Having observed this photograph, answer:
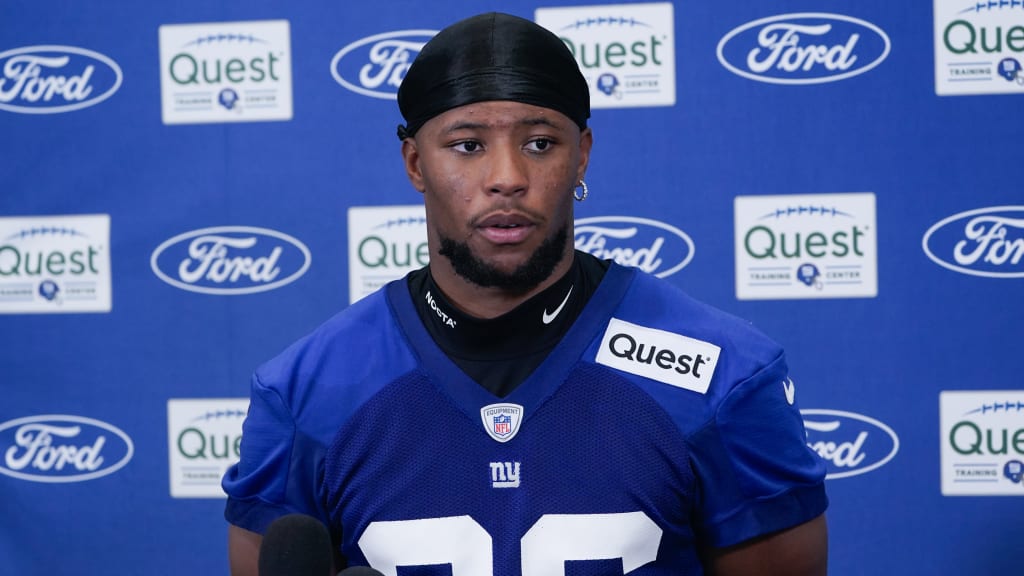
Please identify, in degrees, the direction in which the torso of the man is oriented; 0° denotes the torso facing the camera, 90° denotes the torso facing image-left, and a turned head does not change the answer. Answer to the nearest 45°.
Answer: approximately 0°
